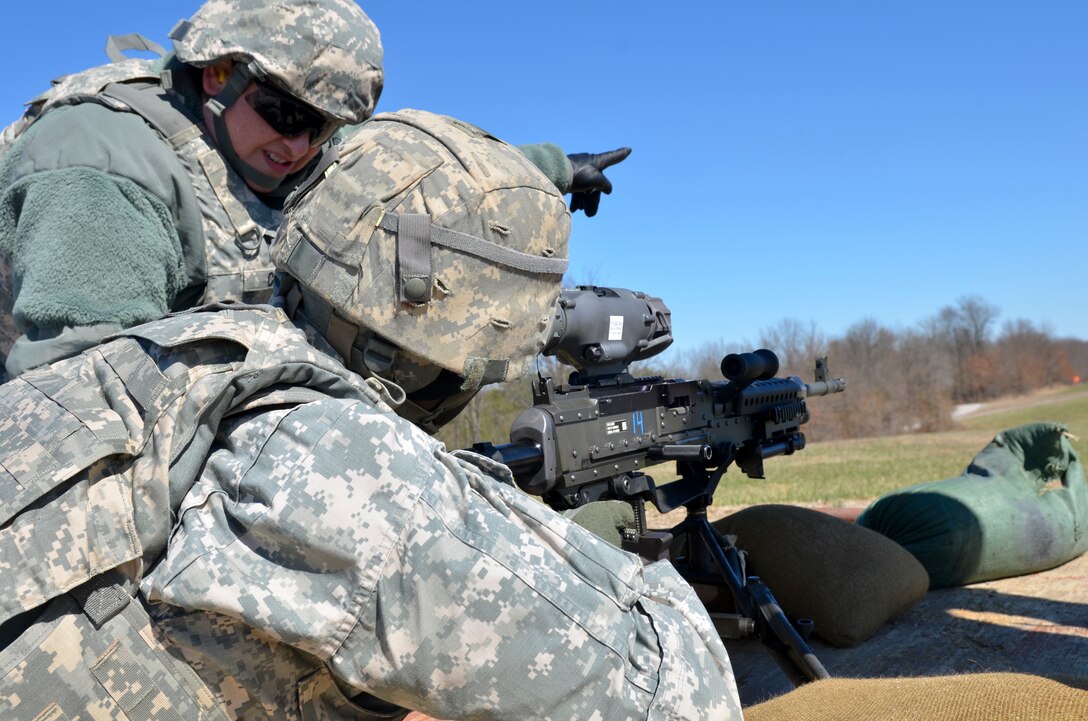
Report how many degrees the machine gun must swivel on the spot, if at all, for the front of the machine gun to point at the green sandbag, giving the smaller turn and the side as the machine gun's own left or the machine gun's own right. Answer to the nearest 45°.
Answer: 0° — it already faces it

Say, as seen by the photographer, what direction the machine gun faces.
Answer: facing away from the viewer and to the right of the viewer

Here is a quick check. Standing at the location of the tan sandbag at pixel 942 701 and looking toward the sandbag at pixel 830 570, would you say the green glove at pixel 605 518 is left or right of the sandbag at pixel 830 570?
left

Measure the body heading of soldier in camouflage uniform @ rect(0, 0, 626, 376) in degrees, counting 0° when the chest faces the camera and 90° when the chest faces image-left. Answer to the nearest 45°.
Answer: approximately 315°

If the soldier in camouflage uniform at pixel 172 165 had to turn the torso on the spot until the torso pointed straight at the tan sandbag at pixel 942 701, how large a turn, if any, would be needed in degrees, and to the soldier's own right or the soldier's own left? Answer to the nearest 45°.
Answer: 0° — they already face it

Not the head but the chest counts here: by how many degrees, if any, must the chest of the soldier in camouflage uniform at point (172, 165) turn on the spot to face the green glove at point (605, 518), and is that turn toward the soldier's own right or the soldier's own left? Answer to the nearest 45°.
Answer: approximately 45° to the soldier's own left

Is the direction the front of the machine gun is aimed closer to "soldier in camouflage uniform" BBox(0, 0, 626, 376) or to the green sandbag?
the green sandbag

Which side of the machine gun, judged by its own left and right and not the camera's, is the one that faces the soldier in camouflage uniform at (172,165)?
back

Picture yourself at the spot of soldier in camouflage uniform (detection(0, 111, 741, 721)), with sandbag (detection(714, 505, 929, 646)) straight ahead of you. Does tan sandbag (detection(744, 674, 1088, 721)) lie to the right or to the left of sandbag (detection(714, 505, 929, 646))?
right
